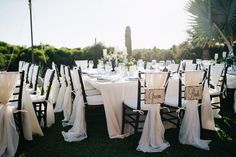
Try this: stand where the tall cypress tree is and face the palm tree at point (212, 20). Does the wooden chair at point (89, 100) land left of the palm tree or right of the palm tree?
right

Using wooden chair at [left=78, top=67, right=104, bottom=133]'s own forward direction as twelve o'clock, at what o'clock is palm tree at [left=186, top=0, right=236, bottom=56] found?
The palm tree is roughly at 10 o'clock from the wooden chair.

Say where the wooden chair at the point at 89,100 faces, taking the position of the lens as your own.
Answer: facing to the right of the viewer

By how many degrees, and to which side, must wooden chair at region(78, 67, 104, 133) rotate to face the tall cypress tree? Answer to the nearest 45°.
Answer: approximately 90° to its left
